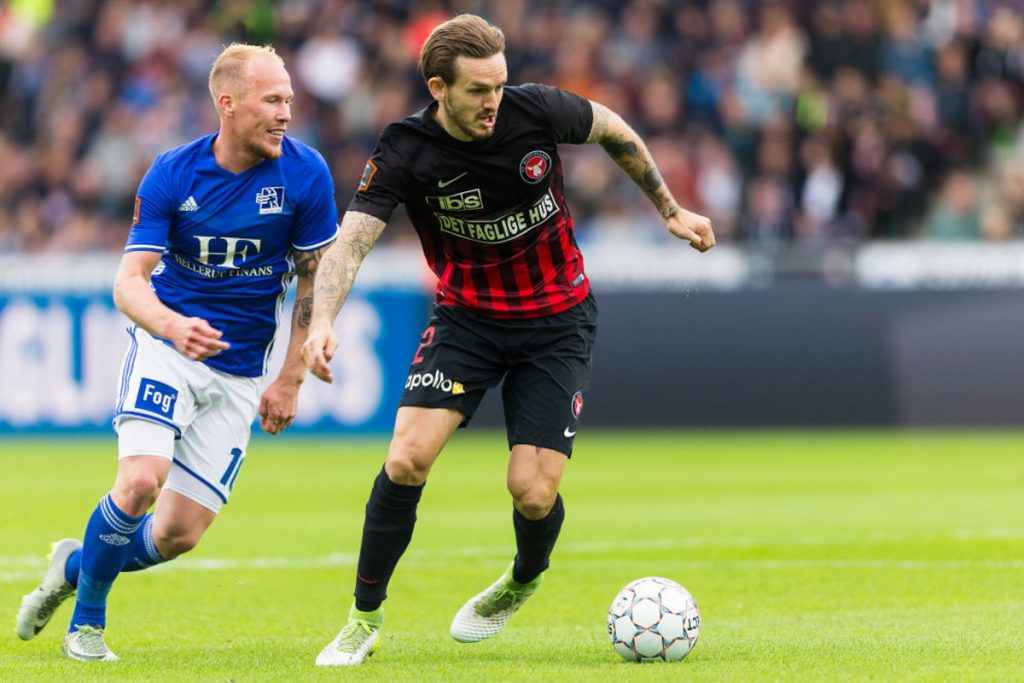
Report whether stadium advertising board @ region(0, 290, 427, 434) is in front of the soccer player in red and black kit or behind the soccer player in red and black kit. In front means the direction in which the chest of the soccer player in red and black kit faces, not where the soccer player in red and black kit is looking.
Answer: behind

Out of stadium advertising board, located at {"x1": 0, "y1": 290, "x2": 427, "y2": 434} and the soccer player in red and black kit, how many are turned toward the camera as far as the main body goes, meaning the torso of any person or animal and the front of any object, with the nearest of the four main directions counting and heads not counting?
2

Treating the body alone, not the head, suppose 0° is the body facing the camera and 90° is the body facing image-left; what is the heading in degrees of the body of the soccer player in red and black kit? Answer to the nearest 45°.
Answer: approximately 0°

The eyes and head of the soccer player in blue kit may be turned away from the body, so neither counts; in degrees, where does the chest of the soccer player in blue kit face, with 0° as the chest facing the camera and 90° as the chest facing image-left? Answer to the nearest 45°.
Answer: approximately 315°

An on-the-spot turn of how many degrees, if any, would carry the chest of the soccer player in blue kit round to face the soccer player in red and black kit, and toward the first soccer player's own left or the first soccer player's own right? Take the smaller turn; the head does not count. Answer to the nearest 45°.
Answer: approximately 45° to the first soccer player's own left

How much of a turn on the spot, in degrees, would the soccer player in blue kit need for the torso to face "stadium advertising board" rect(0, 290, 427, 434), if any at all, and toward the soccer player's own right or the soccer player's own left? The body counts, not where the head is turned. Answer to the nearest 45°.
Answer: approximately 135° to the soccer player's own left

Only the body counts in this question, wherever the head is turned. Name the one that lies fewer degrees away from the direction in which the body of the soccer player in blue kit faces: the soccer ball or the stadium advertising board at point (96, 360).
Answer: the soccer ball
